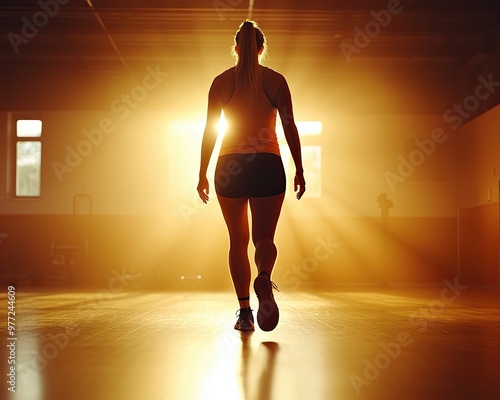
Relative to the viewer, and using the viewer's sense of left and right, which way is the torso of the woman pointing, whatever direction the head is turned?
facing away from the viewer

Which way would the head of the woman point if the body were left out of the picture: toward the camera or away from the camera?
away from the camera
